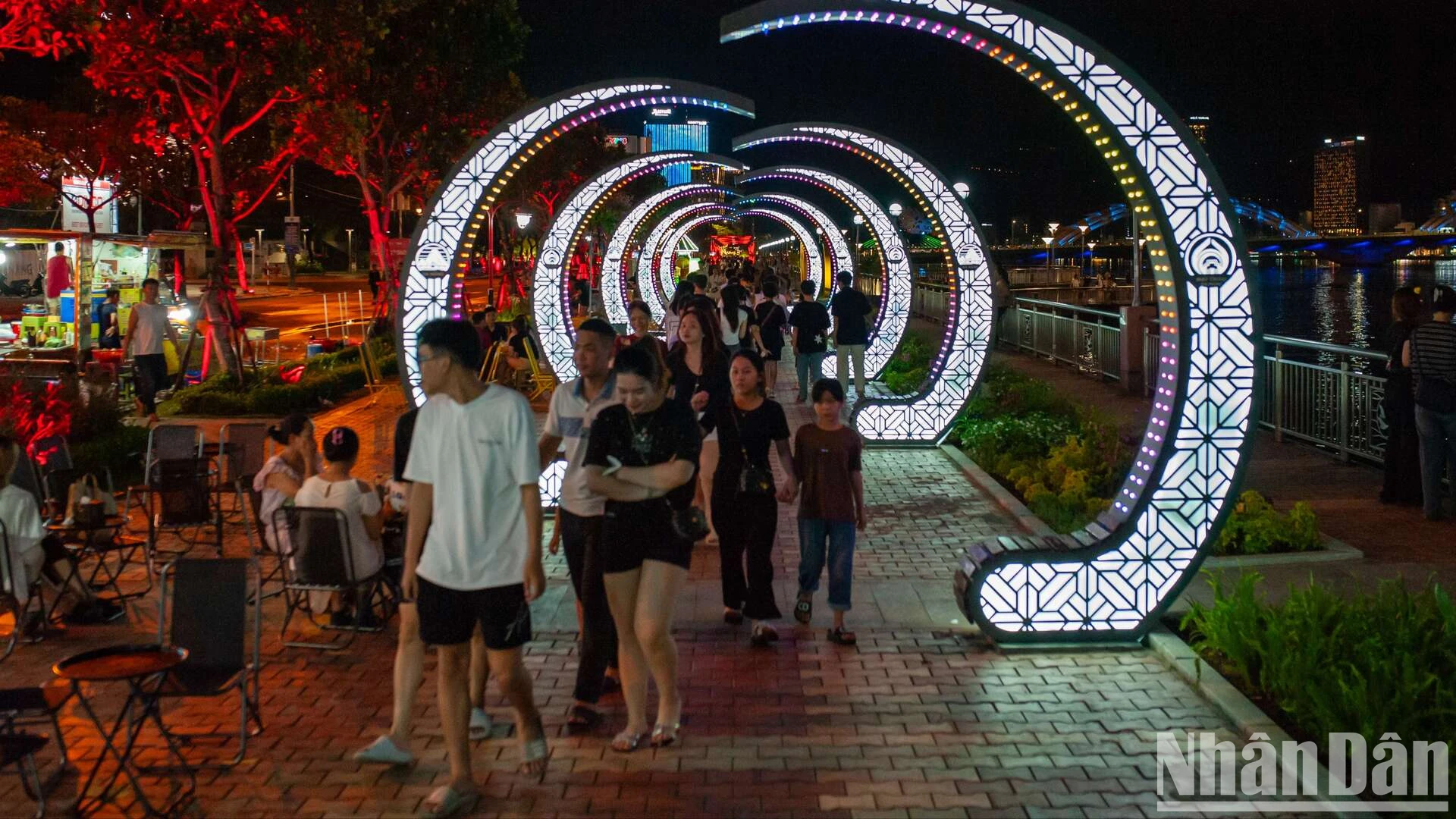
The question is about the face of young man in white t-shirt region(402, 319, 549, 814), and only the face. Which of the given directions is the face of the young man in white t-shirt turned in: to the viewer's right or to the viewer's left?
to the viewer's left

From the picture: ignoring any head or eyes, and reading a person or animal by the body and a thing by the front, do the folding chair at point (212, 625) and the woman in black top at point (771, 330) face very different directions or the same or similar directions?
very different directions

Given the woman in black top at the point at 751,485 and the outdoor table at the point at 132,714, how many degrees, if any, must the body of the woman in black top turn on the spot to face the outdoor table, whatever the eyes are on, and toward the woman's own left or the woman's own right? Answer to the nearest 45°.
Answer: approximately 45° to the woman's own right

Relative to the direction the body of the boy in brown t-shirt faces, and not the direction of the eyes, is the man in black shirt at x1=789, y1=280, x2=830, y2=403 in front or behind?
behind

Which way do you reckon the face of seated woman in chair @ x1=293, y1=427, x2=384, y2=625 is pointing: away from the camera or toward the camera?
away from the camera

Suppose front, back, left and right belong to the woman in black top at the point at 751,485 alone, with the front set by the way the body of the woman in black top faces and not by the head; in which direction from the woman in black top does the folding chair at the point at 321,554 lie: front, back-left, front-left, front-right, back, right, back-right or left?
right

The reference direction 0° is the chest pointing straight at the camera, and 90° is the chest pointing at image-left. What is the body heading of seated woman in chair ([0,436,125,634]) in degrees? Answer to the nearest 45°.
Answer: approximately 270°

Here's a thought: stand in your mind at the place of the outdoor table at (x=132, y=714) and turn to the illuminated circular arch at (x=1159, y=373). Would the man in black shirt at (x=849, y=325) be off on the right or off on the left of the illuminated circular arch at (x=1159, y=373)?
left
